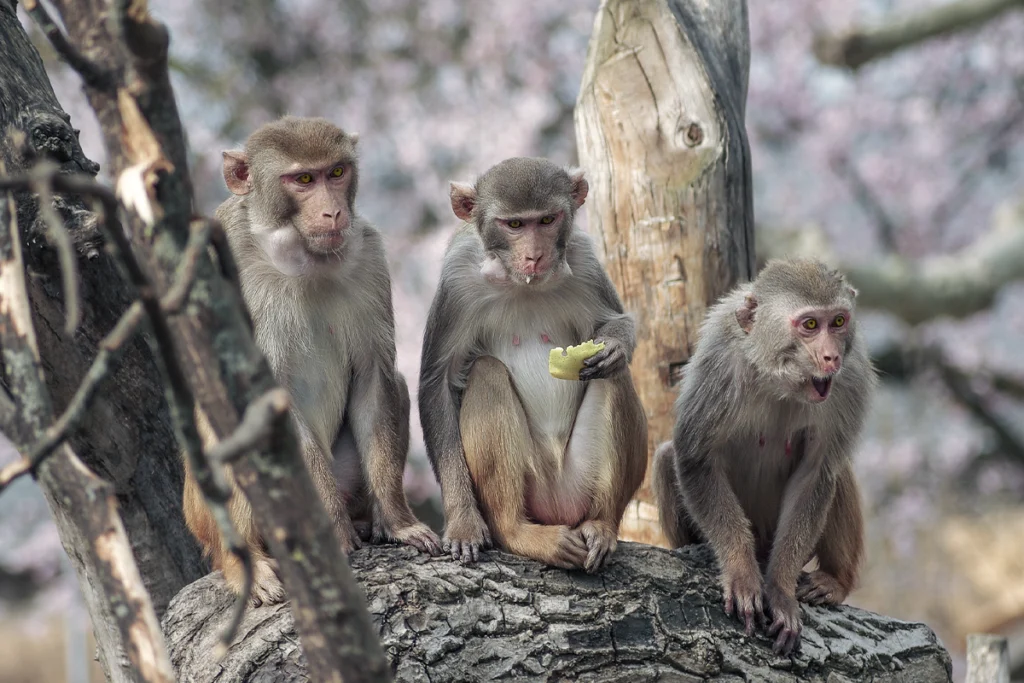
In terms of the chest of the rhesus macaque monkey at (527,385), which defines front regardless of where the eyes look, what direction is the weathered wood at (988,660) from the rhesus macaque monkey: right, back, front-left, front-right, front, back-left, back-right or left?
left

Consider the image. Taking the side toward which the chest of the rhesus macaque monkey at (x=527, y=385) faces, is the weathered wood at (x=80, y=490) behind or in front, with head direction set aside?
in front

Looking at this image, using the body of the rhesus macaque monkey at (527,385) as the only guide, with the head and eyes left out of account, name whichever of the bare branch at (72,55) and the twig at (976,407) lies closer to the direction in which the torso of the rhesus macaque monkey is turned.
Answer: the bare branch

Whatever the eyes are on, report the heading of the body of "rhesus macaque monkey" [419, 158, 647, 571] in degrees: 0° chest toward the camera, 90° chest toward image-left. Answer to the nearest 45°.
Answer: approximately 0°

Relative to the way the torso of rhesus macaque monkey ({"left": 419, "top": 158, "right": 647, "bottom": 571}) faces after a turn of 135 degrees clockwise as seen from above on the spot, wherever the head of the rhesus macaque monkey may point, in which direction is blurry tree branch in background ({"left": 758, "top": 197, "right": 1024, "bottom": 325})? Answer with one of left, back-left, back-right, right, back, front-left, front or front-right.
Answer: right

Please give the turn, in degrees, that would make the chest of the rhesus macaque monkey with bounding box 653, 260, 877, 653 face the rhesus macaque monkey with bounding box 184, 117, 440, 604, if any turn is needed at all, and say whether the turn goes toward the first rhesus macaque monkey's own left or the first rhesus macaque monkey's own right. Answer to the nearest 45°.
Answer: approximately 135° to the first rhesus macaque monkey's own right

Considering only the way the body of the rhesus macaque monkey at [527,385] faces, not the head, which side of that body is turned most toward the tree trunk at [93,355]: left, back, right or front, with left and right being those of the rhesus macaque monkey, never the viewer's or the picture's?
right

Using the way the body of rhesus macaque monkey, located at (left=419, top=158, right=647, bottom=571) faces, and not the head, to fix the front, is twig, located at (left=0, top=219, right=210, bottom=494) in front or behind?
in front

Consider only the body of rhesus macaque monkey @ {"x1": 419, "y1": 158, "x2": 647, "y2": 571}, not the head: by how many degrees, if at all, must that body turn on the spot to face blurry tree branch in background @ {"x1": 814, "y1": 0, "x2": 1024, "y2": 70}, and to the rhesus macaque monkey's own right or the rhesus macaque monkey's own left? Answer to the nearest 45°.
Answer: approximately 135° to the rhesus macaque monkey's own left

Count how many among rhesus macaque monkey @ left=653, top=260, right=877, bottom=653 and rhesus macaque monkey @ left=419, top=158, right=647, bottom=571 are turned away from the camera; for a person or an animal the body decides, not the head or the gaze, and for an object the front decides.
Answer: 0

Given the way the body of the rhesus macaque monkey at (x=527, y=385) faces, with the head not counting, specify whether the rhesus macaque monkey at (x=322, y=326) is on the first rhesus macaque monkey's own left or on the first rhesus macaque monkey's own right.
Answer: on the first rhesus macaque monkey's own right

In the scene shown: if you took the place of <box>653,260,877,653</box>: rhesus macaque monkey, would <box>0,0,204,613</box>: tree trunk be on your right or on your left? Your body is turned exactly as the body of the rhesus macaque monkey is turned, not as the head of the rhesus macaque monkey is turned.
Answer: on your right
